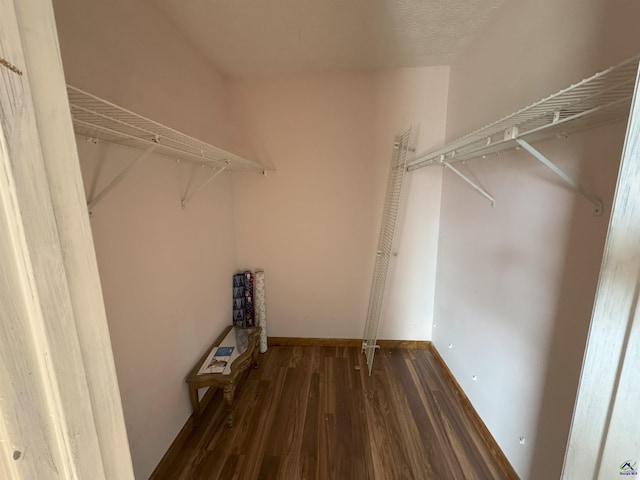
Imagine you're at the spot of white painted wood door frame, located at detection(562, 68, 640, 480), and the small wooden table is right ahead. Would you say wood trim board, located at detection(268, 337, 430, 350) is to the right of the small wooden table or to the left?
right

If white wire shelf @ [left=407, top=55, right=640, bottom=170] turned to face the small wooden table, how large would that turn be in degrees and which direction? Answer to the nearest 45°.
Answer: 0° — it already faces it

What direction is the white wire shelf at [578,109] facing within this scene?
to the viewer's left

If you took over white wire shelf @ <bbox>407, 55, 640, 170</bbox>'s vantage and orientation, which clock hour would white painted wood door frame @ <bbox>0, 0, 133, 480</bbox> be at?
The white painted wood door frame is roughly at 10 o'clock from the white wire shelf.

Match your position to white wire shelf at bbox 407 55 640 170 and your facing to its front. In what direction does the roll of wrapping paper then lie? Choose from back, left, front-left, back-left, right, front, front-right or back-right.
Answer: front

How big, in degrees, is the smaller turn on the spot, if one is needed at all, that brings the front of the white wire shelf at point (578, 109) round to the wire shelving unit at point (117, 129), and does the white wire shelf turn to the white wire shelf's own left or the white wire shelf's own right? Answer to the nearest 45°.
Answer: approximately 45° to the white wire shelf's own left

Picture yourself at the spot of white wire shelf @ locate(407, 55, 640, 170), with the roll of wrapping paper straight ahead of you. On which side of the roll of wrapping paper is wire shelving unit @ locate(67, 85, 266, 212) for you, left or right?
left
